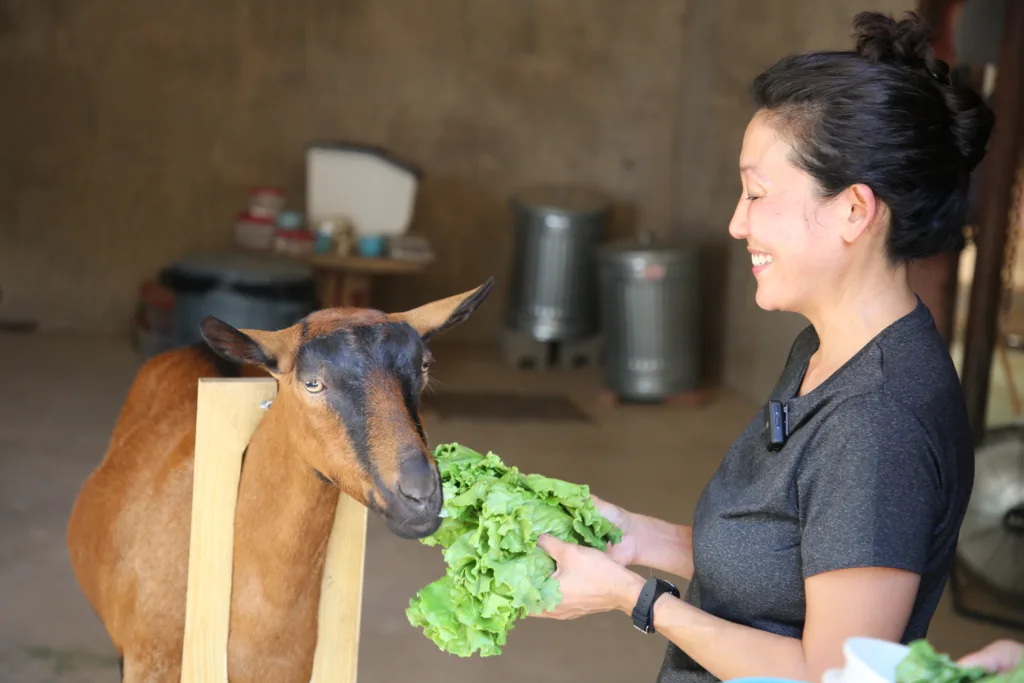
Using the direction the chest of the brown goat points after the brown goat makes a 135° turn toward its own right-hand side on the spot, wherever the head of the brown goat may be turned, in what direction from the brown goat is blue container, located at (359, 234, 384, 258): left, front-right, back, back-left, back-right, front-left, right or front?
right

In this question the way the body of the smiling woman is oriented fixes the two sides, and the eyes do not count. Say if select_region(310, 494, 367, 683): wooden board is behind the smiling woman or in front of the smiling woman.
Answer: in front

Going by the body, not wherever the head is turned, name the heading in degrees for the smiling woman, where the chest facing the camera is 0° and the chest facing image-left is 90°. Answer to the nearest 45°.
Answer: approximately 90°

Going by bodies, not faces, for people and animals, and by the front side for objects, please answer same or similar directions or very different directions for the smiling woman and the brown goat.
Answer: very different directions

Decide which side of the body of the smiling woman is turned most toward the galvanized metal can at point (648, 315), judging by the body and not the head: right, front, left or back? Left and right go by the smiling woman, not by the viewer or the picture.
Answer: right

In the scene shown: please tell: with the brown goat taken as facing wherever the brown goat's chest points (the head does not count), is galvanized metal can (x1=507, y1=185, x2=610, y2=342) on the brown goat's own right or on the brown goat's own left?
on the brown goat's own left

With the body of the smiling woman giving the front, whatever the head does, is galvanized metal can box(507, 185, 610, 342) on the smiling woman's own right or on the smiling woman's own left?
on the smiling woman's own right

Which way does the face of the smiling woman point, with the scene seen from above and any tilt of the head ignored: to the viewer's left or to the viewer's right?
to the viewer's left

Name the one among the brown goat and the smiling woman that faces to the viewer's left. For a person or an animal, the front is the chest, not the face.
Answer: the smiling woman

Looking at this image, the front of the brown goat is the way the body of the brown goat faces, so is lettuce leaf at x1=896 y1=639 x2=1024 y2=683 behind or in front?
in front

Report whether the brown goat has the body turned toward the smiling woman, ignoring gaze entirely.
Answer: yes

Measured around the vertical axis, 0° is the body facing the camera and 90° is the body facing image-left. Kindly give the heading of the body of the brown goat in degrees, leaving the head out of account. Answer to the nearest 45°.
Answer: approximately 315°

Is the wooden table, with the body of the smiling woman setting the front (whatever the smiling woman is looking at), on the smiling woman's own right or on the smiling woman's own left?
on the smiling woman's own right

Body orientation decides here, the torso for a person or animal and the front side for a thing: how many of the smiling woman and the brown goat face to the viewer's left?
1
